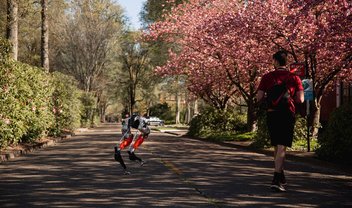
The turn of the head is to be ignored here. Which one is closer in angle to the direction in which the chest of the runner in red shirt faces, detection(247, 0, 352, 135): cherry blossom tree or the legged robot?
the cherry blossom tree

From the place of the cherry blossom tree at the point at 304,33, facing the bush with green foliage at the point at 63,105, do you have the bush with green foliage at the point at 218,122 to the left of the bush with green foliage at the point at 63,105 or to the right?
right

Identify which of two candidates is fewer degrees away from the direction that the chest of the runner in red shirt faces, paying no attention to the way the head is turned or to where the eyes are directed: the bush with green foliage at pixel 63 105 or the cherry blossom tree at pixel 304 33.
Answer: the cherry blossom tree

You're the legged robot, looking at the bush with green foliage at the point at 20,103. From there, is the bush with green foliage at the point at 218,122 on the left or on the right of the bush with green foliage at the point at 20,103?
right

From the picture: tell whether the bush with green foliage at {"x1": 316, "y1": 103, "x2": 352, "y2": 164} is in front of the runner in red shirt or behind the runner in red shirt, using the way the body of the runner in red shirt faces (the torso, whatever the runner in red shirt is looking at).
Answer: in front

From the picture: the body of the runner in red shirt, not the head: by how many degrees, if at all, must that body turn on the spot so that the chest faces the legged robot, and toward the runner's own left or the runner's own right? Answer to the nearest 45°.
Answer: approximately 45° to the runner's own left

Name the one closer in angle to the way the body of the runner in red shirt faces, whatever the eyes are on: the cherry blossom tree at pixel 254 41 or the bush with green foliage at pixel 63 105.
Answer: the cherry blossom tree

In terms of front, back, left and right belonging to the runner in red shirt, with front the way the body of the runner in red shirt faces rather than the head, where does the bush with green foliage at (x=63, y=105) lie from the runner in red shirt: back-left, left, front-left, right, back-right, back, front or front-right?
front-left

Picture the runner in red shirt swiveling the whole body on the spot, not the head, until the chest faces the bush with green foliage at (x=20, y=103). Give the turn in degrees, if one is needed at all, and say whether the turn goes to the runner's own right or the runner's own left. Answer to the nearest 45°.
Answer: approximately 45° to the runner's own left

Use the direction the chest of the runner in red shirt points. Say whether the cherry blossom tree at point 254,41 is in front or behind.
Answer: in front

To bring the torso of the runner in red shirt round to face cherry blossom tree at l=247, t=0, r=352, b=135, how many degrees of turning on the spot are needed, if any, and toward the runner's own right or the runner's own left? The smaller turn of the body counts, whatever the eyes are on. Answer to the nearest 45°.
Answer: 0° — they already face it

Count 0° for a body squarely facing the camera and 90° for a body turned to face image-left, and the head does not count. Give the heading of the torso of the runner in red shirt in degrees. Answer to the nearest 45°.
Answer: approximately 180°
